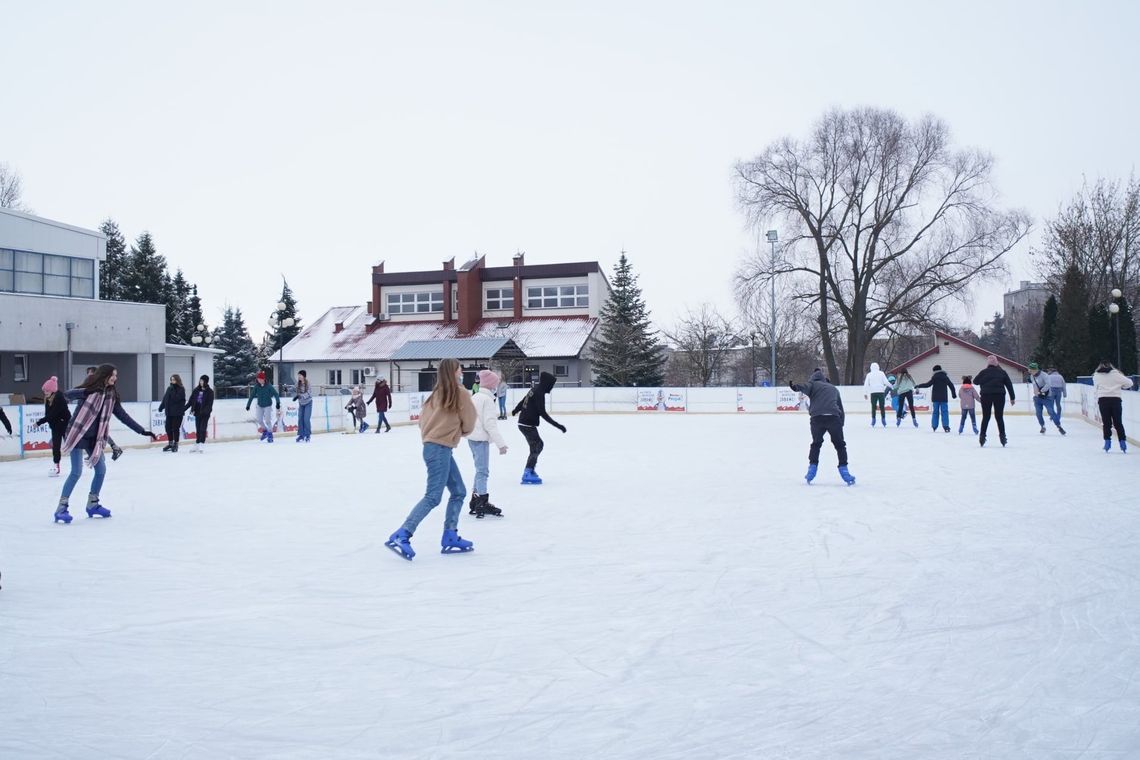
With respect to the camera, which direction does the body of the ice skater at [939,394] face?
away from the camera

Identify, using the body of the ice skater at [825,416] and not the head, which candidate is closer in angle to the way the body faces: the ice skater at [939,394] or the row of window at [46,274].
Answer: the ice skater

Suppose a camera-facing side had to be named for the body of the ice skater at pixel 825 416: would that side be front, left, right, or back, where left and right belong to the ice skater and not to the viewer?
back

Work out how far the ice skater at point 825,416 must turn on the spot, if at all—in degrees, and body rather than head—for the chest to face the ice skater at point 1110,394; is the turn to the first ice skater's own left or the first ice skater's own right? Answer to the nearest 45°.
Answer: approximately 45° to the first ice skater's own right

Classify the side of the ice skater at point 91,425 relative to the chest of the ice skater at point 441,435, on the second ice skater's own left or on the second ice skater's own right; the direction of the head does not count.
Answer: on the second ice skater's own left

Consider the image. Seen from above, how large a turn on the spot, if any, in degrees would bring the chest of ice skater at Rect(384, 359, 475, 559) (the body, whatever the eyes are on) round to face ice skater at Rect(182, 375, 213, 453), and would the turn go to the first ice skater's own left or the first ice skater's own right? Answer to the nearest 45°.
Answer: approximately 45° to the first ice skater's own left
